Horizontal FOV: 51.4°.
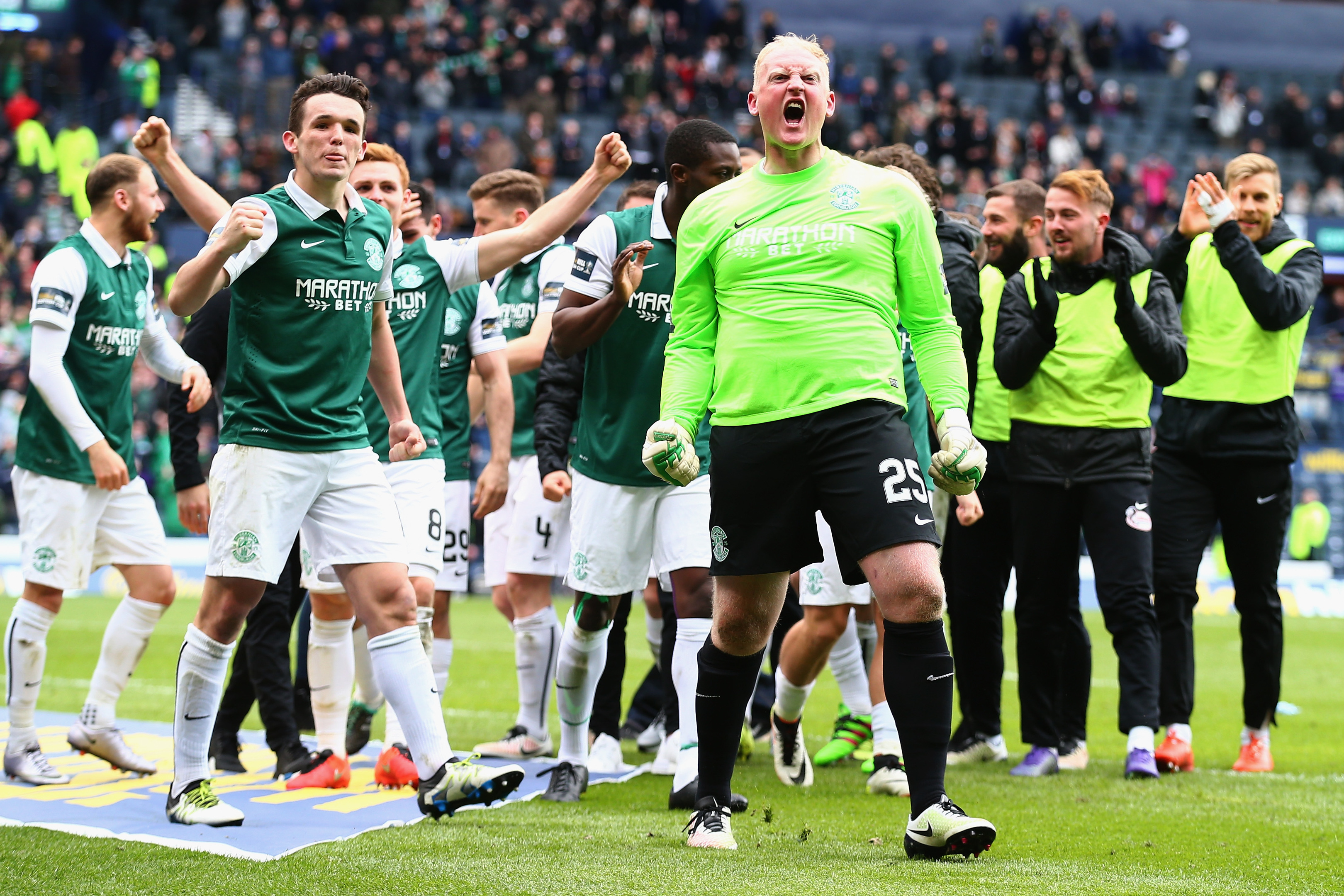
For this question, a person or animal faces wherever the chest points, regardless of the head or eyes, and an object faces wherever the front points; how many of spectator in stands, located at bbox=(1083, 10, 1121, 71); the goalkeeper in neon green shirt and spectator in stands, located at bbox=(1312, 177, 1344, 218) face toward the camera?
3

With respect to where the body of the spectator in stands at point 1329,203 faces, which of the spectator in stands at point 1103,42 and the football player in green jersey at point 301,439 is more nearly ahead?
the football player in green jersey

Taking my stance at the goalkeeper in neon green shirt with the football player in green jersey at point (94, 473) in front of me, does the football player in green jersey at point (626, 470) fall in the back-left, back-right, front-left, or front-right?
front-right

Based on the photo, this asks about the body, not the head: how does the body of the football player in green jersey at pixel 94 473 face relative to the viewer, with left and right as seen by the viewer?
facing the viewer and to the right of the viewer

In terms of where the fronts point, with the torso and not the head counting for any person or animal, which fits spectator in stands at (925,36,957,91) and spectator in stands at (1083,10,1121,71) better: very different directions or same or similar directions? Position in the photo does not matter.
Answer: same or similar directions

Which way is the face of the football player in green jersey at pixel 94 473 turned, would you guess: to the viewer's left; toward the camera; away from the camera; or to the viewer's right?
to the viewer's right

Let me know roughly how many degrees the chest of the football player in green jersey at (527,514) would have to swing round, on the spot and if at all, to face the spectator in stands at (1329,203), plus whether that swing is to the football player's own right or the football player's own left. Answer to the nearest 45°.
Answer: approximately 180°

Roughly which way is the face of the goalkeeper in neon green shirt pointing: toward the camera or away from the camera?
toward the camera

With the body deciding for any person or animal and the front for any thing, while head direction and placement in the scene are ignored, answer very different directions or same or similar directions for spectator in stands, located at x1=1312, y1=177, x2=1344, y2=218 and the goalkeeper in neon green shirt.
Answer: same or similar directions

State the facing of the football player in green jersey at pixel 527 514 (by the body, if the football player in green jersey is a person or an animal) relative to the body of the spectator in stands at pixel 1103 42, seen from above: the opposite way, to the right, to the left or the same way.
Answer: the same way

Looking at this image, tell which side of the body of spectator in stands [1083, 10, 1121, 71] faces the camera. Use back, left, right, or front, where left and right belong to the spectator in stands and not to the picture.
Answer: front

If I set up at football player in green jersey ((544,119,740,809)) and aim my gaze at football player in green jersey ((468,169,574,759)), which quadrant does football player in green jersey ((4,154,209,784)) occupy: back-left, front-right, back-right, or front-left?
front-left

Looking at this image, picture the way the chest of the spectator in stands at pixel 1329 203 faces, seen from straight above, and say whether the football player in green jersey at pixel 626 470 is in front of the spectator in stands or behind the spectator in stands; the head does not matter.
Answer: in front

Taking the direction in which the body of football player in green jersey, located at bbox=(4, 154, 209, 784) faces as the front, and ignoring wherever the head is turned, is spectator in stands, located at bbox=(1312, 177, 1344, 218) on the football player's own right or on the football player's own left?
on the football player's own left

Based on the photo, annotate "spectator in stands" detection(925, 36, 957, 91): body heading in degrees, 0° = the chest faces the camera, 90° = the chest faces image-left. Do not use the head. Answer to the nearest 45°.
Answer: approximately 0°

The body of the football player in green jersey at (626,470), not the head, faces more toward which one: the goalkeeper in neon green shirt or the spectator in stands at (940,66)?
the goalkeeper in neon green shirt

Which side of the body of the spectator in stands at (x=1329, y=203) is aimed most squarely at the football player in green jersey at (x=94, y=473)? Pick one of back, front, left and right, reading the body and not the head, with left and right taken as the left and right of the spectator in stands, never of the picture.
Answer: front

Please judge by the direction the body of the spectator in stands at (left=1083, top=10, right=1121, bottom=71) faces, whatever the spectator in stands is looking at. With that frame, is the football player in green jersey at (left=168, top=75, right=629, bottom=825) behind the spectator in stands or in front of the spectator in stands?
in front
